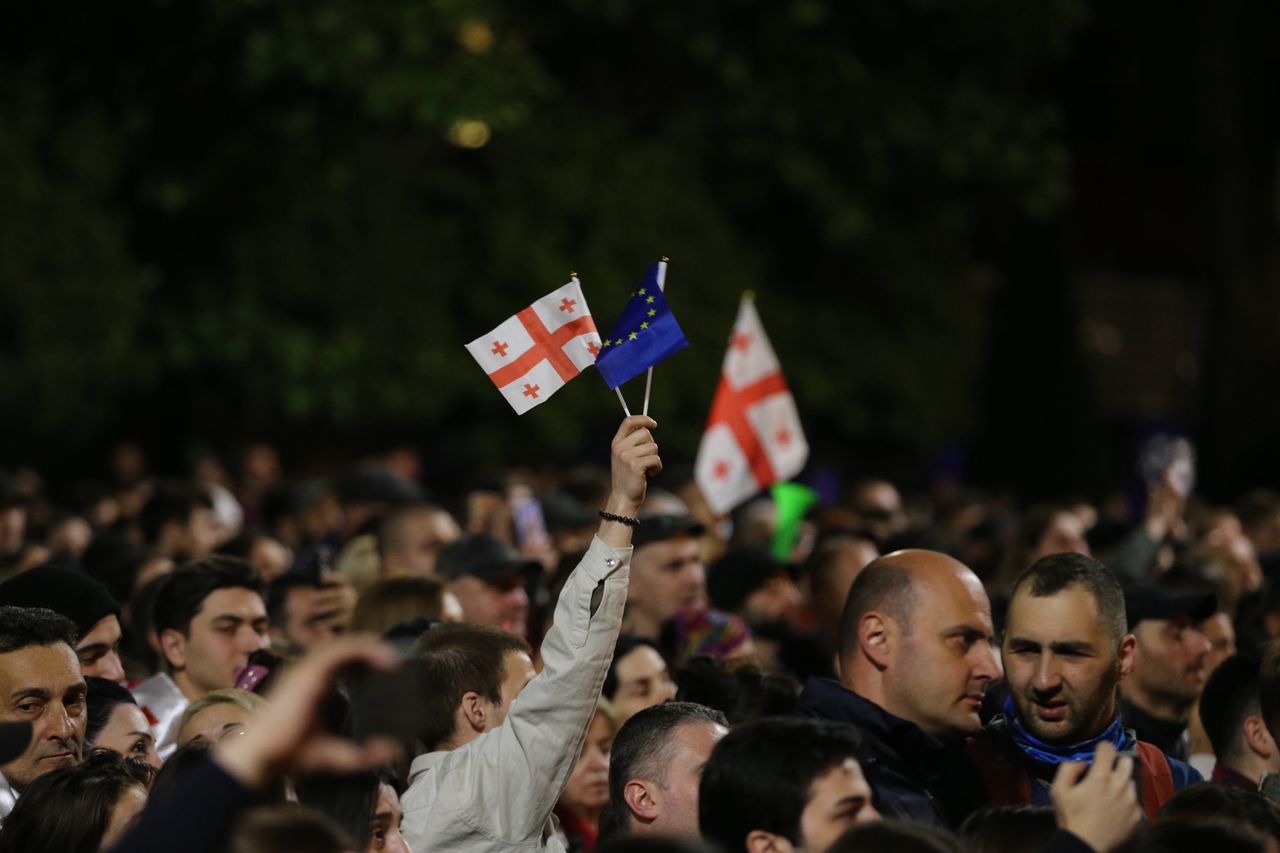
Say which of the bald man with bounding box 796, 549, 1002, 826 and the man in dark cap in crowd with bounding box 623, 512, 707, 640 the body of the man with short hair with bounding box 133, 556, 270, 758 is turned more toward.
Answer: the bald man

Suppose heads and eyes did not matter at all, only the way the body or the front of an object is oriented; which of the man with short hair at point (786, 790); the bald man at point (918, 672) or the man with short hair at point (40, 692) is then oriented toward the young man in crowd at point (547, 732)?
the man with short hair at point (40, 692)

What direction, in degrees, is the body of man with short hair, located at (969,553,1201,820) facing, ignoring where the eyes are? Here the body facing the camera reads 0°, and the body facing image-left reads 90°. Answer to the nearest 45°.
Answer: approximately 45°

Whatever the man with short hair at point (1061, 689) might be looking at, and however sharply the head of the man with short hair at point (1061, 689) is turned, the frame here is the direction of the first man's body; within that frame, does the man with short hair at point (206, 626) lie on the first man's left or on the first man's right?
on the first man's right

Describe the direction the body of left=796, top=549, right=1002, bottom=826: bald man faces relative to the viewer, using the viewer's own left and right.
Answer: facing to the right of the viewer

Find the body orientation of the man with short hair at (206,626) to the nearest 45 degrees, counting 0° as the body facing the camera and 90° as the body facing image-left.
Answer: approximately 315°

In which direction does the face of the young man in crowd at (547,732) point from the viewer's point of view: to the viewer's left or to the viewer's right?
to the viewer's right

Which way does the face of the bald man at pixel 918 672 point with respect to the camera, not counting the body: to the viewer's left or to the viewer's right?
to the viewer's right
